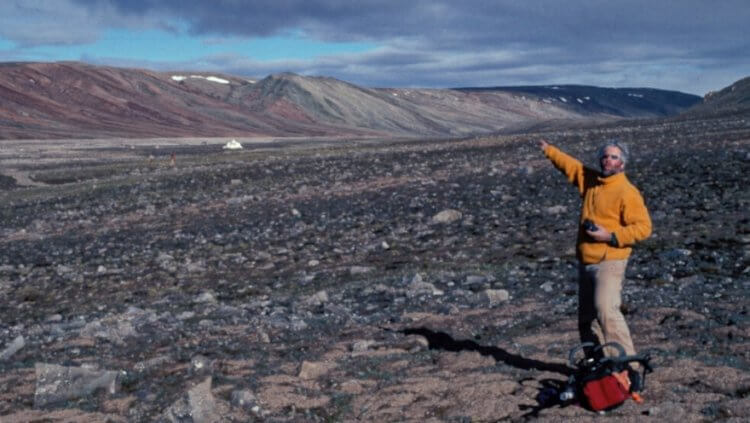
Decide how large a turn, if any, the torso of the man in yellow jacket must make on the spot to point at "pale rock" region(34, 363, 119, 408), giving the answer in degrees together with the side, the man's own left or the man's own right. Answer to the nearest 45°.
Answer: approximately 45° to the man's own right

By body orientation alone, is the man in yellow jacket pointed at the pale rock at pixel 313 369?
no

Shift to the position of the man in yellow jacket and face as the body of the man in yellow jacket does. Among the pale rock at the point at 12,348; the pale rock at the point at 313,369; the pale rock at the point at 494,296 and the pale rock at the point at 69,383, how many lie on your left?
0

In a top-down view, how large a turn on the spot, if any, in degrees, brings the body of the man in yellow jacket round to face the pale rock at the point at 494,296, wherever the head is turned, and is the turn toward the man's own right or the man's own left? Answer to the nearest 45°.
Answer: approximately 135° to the man's own right

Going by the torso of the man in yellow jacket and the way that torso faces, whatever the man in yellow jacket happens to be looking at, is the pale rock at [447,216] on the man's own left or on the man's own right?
on the man's own right

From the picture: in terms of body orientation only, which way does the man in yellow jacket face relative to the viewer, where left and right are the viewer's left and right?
facing the viewer and to the left of the viewer

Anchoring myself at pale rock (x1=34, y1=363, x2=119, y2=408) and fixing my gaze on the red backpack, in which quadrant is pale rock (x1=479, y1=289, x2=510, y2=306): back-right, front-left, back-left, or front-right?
front-left

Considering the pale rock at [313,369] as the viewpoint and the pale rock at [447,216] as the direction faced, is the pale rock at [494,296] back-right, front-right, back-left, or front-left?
front-right

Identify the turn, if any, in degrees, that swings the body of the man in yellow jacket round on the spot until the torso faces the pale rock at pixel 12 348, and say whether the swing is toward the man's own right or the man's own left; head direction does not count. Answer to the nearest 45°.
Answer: approximately 45° to the man's own right

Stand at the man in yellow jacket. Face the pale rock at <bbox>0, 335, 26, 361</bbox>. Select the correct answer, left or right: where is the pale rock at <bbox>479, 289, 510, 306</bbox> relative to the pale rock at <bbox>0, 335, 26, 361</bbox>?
right

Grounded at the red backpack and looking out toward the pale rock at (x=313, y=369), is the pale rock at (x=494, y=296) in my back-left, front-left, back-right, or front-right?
front-right
